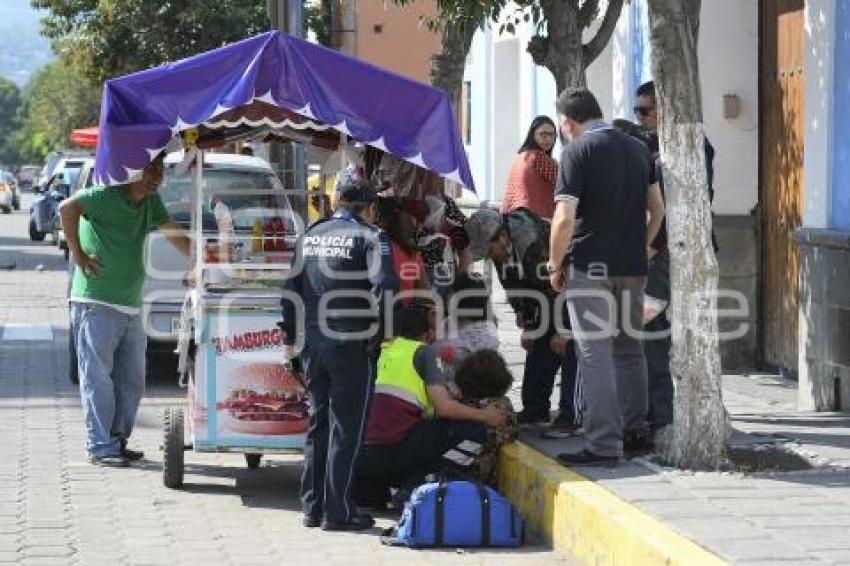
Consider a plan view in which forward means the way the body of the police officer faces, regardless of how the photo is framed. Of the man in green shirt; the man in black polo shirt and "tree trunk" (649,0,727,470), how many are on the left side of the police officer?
1

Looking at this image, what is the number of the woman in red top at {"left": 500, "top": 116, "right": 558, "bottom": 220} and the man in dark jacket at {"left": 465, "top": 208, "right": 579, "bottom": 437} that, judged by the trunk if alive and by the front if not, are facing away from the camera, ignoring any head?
0

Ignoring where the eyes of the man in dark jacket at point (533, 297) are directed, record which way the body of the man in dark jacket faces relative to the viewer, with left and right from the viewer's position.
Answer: facing the viewer and to the left of the viewer

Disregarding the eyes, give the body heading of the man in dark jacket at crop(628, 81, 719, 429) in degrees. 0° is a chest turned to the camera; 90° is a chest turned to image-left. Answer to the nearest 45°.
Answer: approximately 45°

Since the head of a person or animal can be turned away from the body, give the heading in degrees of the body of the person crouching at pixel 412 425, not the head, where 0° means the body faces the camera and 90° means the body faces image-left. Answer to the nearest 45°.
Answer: approximately 225°

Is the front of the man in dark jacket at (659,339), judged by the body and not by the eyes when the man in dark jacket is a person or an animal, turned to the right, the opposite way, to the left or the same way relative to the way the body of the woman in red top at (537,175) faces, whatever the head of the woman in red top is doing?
to the right

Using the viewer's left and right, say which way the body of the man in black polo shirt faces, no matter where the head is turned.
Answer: facing away from the viewer and to the left of the viewer

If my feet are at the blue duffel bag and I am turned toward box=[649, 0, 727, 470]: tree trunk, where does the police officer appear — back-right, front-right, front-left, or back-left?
back-left

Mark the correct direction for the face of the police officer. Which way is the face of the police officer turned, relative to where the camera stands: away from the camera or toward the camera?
away from the camera
